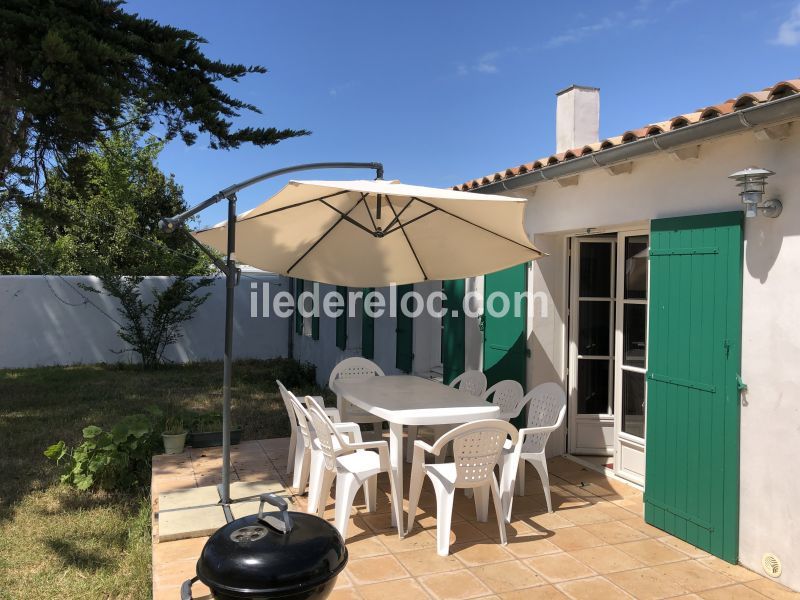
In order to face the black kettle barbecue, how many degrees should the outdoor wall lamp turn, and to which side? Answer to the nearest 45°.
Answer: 0° — it already faces it

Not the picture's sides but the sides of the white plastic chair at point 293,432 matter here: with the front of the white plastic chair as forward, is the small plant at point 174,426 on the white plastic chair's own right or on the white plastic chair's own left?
on the white plastic chair's own left

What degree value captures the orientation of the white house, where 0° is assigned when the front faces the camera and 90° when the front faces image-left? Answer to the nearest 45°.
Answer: approximately 45°

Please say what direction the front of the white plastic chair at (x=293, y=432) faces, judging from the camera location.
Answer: facing to the right of the viewer

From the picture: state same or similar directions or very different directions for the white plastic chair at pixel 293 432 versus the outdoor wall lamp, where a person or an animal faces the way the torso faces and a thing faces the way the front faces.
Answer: very different directions

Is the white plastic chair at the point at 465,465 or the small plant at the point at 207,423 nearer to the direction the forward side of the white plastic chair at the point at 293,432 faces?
the white plastic chair

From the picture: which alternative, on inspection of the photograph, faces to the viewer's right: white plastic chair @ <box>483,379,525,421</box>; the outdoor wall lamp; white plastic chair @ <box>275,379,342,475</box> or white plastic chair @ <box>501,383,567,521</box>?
white plastic chair @ <box>275,379,342,475</box>

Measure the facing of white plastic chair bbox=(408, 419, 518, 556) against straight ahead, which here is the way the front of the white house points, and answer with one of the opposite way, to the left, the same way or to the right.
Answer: to the right

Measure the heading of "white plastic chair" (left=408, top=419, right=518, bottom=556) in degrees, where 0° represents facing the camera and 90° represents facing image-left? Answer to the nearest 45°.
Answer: approximately 135°

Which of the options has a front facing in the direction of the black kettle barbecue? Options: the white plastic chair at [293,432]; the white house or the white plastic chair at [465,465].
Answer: the white house

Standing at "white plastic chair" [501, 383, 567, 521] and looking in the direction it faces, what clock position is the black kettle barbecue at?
The black kettle barbecue is roughly at 11 o'clock from the white plastic chair.
